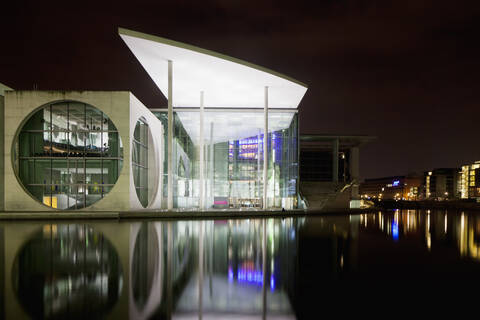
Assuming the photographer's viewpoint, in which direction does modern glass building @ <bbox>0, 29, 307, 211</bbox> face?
facing the viewer
